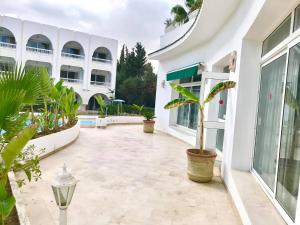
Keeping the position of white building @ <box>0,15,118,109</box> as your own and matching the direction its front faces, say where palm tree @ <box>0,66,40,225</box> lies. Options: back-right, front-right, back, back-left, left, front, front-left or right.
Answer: front-right

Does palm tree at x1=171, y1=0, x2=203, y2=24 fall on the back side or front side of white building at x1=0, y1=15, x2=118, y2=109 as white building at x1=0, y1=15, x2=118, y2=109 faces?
on the front side

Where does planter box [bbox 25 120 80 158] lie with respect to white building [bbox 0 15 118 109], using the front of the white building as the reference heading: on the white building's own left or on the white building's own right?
on the white building's own right

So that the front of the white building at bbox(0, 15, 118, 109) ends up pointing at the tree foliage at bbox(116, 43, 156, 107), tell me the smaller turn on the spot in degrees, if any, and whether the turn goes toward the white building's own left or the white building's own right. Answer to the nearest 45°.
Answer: approximately 45° to the white building's own left

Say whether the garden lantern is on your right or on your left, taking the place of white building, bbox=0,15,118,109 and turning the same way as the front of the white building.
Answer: on your right

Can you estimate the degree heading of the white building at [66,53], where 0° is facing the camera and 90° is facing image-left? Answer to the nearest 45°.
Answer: approximately 315°
